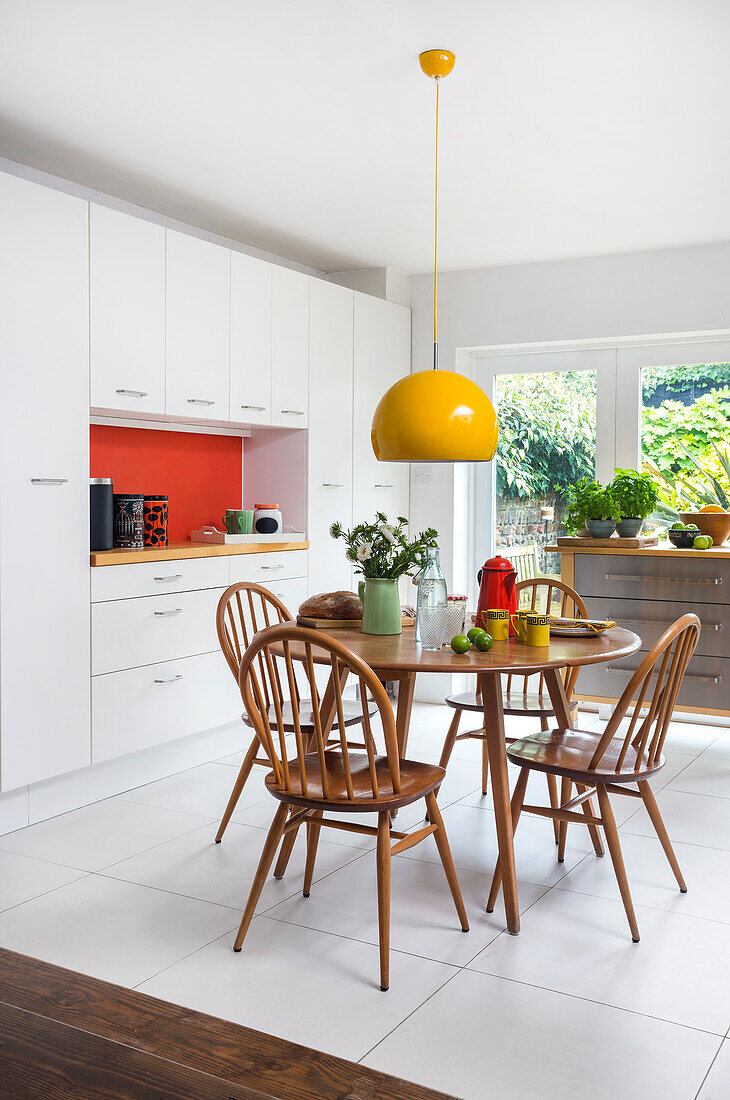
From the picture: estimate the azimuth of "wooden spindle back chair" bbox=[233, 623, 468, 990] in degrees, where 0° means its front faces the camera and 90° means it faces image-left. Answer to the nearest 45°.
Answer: approximately 225°

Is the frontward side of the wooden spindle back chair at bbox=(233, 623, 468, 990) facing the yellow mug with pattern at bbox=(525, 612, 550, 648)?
yes

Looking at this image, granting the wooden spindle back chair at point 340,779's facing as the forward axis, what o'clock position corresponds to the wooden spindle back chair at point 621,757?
the wooden spindle back chair at point 621,757 is roughly at 1 o'clock from the wooden spindle back chair at point 340,779.

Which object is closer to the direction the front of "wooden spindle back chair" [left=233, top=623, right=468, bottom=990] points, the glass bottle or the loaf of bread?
the glass bottle

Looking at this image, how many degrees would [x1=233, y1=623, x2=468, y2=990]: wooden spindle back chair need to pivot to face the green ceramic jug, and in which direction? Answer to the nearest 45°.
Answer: approximately 45° to its left
